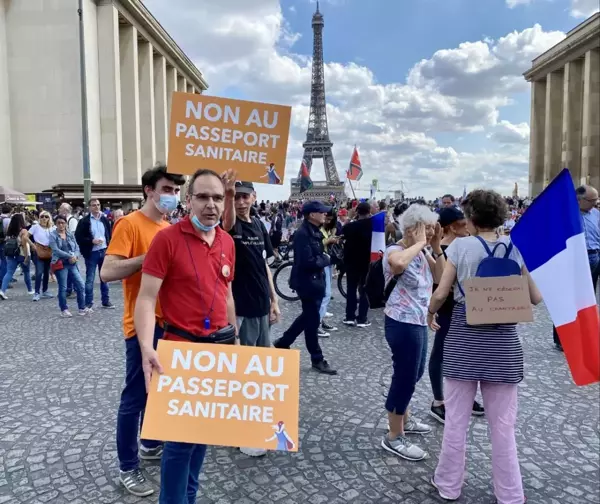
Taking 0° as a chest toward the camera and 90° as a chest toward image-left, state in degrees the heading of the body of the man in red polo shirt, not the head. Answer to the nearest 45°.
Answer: approximately 315°

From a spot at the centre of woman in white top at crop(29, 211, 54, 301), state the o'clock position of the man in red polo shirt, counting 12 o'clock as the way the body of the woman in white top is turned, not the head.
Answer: The man in red polo shirt is roughly at 12 o'clock from the woman in white top.

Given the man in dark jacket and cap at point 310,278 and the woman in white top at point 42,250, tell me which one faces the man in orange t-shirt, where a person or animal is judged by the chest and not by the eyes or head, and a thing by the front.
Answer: the woman in white top

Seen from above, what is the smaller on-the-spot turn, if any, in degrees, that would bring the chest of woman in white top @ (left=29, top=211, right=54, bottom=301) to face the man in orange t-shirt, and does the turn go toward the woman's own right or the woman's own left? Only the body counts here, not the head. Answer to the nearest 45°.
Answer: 0° — they already face them

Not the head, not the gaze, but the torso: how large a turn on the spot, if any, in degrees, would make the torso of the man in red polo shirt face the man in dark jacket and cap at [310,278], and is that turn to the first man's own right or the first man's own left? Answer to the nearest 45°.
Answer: approximately 90° to the first man's own left

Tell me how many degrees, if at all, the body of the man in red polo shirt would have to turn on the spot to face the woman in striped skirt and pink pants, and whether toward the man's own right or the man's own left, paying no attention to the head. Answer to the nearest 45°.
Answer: approximately 45° to the man's own left

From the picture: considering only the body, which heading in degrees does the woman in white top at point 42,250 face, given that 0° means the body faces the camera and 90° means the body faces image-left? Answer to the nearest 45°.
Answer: approximately 0°
